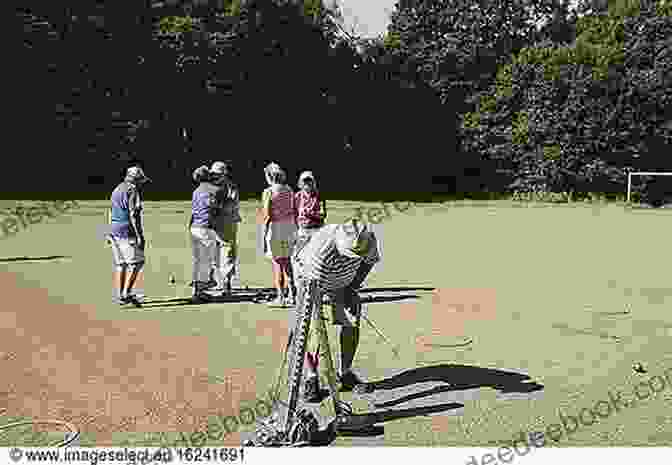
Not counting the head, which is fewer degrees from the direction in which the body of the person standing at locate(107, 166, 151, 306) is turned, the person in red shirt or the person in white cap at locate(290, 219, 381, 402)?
the person in red shirt

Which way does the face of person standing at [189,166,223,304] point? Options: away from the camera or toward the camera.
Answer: away from the camera

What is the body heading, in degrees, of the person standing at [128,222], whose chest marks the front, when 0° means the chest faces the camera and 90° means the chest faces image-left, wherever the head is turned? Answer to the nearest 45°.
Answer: approximately 225°

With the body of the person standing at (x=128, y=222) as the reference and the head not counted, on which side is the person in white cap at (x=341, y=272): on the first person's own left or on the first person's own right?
on the first person's own right

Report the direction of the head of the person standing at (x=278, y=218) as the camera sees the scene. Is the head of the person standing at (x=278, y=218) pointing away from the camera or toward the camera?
away from the camera

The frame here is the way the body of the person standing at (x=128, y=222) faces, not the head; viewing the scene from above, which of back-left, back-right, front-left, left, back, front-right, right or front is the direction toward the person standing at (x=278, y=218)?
front-right

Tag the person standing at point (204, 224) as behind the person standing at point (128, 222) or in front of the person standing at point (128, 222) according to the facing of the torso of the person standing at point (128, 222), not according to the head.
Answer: in front
